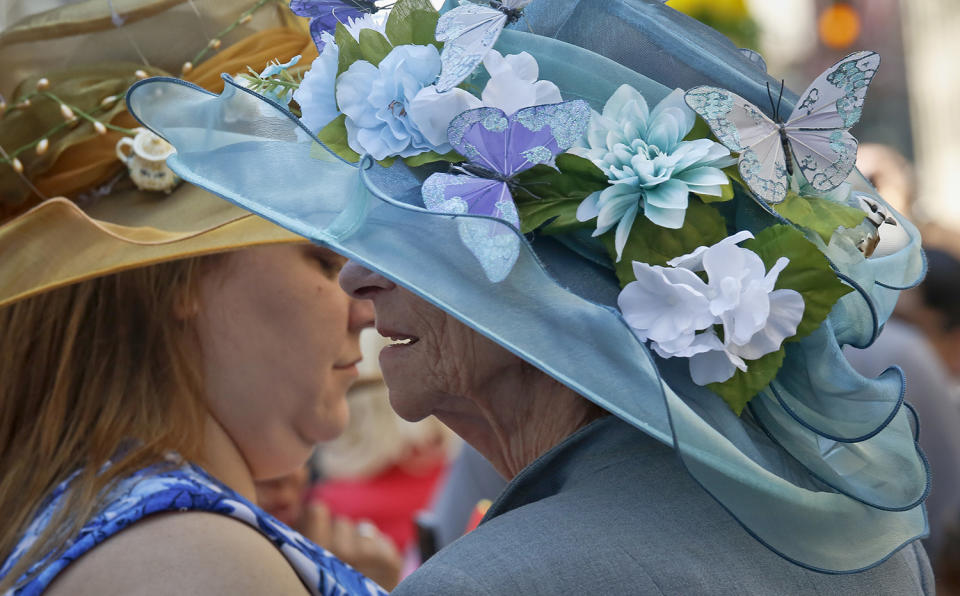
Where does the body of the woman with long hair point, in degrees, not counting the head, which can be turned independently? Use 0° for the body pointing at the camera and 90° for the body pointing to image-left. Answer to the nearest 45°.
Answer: approximately 270°

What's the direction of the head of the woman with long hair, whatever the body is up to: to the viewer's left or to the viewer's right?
to the viewer's right

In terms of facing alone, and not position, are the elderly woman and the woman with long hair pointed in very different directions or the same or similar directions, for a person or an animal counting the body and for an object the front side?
very different directions

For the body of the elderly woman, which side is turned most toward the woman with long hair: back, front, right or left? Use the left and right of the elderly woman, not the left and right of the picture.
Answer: front

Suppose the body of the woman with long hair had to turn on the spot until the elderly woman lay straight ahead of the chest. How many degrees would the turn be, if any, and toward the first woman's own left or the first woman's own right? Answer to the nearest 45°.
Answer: approximately 45° to the first woman's own right

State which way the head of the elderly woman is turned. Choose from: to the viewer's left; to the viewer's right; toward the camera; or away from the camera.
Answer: to the viewer's left

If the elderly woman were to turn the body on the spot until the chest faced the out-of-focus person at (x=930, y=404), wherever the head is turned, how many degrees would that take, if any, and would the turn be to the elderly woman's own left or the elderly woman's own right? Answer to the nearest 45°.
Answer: approximately 135° to the elderly woman's own right

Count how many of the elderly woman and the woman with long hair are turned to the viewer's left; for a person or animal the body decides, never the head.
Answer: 1

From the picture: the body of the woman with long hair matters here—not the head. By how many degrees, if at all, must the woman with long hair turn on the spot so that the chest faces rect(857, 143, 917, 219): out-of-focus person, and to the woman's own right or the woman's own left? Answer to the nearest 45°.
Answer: approximately 45° to the woman's own left

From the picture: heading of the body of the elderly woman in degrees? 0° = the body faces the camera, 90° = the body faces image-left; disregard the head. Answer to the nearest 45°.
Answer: approximately 90°
